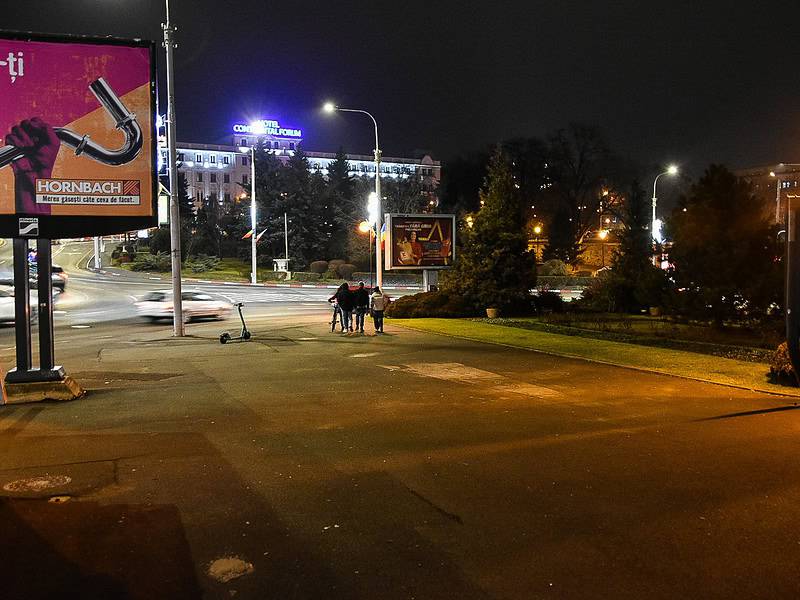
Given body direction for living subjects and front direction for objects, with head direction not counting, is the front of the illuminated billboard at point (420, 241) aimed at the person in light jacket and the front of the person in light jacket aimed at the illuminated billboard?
yes

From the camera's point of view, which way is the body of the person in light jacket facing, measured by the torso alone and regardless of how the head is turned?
away from the camera

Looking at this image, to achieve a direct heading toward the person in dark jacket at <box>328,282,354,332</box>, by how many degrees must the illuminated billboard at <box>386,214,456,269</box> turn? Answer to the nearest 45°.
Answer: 0° — it already faces them

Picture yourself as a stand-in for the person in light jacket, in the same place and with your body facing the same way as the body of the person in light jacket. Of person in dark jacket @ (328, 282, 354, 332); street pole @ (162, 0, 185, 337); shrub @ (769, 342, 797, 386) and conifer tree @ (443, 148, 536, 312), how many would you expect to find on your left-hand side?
2

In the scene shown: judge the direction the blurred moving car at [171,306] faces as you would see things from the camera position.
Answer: facing to the right of the viewer

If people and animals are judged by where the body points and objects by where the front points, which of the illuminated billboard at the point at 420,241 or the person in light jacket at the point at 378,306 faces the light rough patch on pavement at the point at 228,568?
the illuminated billboard

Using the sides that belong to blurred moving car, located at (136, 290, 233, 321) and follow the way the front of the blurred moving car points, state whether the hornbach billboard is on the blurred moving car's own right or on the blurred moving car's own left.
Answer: on the blurred moving car's own right

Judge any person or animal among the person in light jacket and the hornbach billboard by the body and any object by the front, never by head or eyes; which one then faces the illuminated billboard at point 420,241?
the person in light jacket

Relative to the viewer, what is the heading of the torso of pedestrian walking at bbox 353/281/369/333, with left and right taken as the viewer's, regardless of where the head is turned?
facing away from the viewer

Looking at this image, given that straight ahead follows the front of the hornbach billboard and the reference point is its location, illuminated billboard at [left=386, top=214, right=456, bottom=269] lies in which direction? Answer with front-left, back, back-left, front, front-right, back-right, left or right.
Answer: back-left

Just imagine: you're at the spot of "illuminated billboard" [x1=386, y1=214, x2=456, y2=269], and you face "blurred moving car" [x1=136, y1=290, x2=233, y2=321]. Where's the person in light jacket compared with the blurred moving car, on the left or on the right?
left
